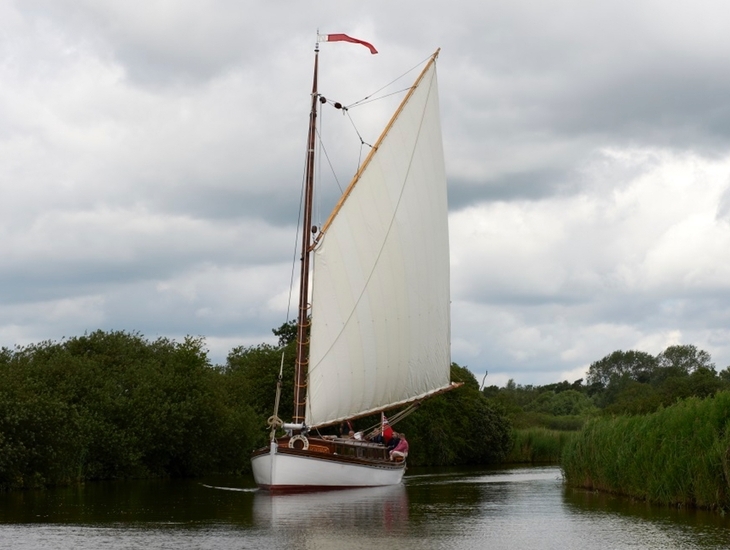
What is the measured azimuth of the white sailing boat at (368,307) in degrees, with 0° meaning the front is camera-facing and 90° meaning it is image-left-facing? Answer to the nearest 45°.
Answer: approximately 45°
